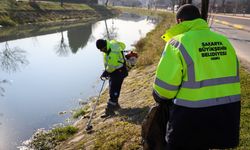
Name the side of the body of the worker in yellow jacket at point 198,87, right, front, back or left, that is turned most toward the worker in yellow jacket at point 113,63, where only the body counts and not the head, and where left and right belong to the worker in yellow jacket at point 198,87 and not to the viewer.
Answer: front

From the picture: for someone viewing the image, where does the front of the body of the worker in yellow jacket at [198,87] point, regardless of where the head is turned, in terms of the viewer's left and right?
facing away from the viewer and to the left of the viewer

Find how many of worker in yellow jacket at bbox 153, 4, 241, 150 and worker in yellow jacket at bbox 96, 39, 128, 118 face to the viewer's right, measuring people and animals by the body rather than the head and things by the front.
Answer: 0
